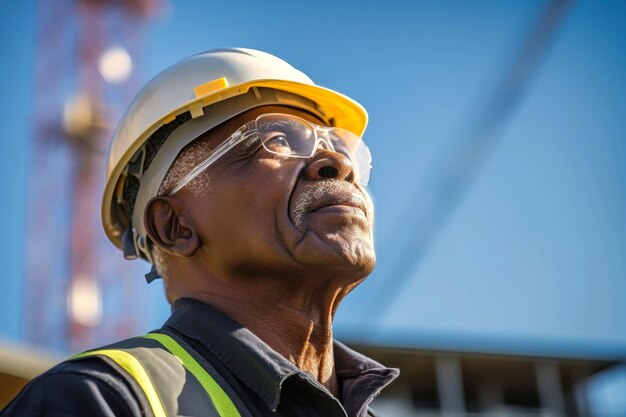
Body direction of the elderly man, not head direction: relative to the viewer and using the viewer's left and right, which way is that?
facing the viewer and to the right of the viewer

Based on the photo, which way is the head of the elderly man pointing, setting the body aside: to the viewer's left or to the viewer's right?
to the viewer's right
